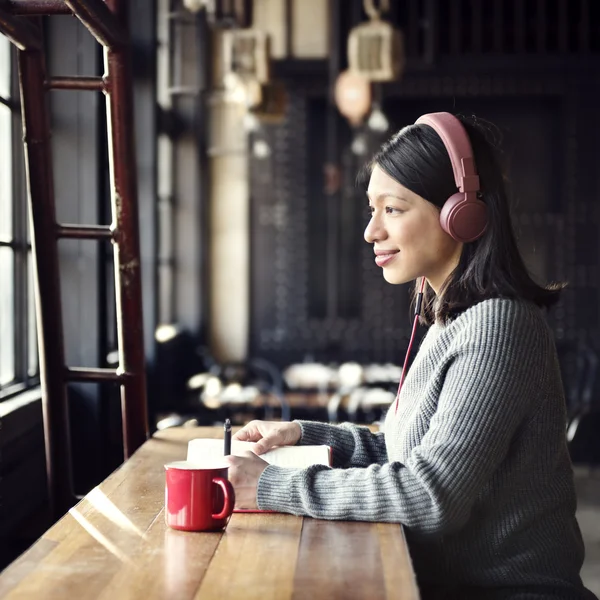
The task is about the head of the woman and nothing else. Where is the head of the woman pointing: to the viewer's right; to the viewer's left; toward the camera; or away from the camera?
to the viewer's left

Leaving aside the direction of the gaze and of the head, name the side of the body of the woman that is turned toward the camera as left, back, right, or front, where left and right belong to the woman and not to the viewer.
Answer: left

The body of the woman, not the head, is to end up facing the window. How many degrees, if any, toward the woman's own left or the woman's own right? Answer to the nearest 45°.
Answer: approximately 45° to the woman's own right
